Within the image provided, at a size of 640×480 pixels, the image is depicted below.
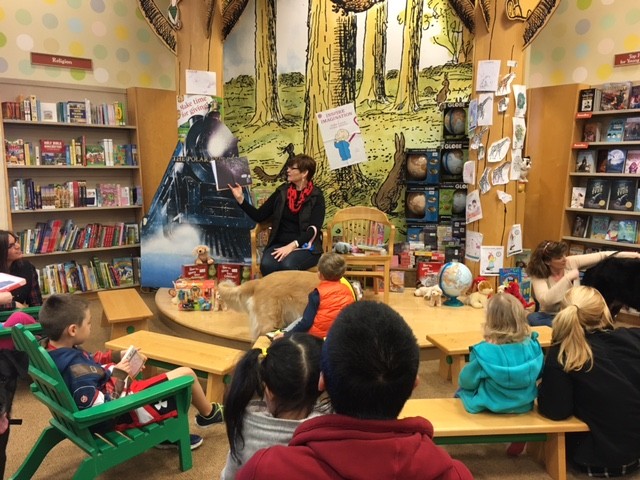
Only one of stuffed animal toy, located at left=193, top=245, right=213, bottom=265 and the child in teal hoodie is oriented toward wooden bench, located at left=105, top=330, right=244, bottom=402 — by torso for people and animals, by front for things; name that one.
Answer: the stuffed animal toy

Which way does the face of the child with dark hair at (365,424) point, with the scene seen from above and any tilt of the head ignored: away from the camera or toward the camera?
away from the camera

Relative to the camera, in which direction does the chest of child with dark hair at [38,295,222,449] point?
to the viewer's right

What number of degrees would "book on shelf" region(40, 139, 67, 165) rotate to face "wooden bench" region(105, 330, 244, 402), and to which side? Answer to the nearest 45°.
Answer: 0° — it already faces it

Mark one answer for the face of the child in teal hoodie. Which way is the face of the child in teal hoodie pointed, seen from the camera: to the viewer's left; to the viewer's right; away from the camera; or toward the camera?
away from the camera

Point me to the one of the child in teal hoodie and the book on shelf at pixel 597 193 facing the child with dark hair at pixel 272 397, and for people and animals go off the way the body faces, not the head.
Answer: the book on shelf
